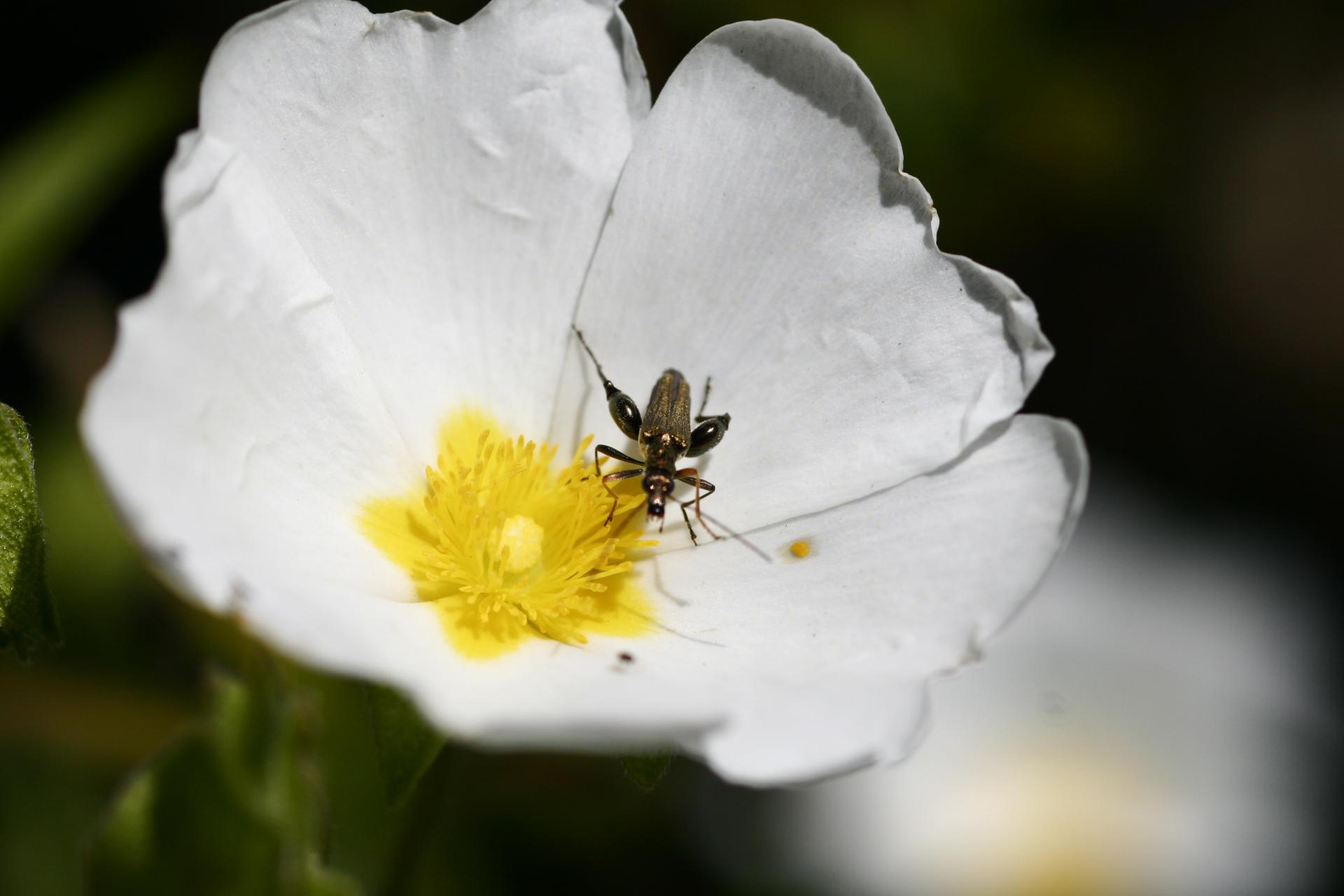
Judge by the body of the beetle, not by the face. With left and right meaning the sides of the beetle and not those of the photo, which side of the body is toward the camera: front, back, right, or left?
front

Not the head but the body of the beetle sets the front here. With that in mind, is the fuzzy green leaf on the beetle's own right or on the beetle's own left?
on the beetle's own right
